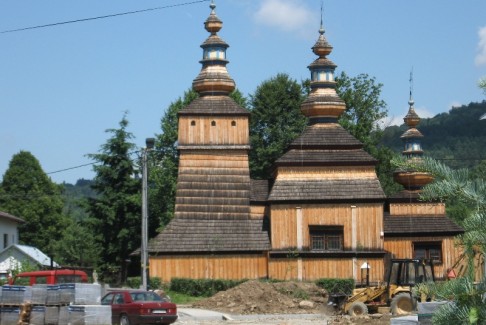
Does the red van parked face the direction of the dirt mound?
no

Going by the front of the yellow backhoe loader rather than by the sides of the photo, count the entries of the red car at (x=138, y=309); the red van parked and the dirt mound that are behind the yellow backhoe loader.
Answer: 0

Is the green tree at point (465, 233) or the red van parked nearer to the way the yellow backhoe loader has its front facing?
the red van parked

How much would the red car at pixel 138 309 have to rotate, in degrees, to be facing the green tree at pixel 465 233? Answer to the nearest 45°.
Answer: approximately 135° to its left

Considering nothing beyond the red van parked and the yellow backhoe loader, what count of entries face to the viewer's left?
2

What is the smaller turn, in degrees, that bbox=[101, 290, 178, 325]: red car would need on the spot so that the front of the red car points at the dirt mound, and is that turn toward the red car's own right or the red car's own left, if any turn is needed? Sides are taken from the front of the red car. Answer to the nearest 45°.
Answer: approximately 90° to the red car's own right

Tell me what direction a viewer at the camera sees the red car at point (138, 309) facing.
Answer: facing away from the viewer and to the left of the viewer

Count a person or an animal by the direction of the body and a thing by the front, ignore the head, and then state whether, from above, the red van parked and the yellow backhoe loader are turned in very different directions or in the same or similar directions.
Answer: same or similar directions

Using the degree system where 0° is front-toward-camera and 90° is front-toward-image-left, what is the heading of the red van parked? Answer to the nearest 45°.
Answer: approximately 90°

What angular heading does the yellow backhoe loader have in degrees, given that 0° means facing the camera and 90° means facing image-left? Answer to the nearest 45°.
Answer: approximately 90°

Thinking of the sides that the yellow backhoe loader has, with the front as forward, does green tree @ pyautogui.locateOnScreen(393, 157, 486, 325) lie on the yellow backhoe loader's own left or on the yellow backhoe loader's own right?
on the yellow backhoe loader's own left

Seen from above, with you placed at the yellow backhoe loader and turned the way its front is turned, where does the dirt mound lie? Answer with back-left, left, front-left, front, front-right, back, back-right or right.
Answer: front-right
